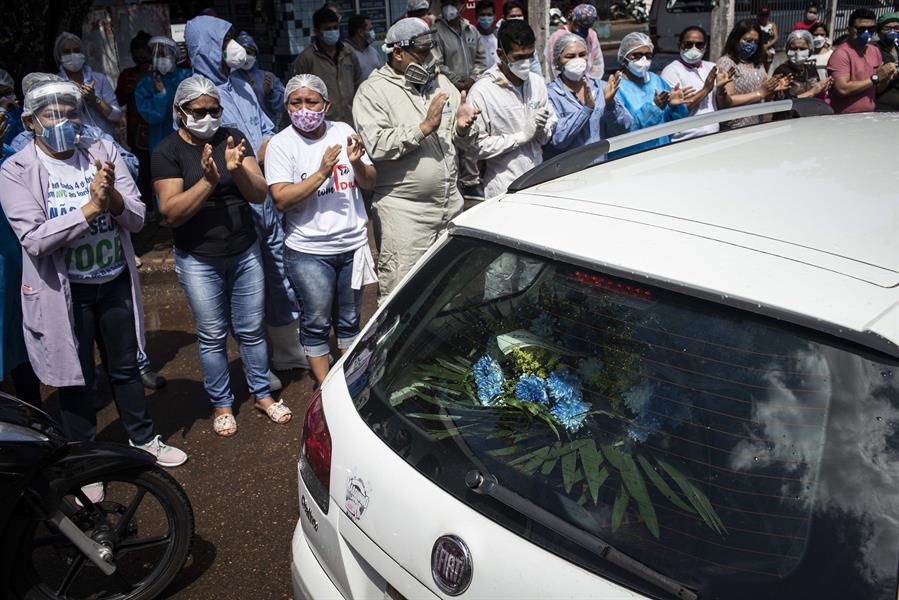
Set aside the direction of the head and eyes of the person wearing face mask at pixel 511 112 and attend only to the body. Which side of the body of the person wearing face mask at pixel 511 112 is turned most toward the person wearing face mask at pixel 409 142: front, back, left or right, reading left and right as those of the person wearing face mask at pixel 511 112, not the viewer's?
right

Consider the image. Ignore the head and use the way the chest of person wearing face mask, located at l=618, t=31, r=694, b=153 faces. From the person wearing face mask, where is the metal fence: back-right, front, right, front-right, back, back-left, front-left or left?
back-left

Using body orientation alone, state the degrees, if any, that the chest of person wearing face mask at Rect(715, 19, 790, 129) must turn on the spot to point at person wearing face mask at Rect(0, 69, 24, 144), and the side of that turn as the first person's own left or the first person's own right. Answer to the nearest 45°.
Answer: approximately 90° to the first person's own right

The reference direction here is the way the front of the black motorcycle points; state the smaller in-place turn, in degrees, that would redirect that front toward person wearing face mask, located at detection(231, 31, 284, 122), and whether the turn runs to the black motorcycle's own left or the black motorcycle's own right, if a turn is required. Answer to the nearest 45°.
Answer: approximately 45° to the black motorcycle's own left

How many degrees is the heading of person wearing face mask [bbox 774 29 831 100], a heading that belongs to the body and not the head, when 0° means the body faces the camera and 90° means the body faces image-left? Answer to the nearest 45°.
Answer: approximately 0°

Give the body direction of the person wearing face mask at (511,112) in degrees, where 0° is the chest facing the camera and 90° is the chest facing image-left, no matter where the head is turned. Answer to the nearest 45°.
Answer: approximately 315°

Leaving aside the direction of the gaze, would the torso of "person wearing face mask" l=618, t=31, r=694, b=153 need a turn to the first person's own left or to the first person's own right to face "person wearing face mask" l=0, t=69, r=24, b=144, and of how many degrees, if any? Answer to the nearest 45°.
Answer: approximately 135° to the first person's own right

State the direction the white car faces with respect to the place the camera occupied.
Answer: facing away from the viewer and to the right of the viewer
